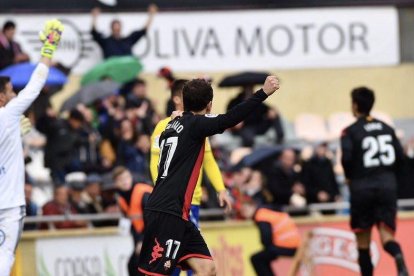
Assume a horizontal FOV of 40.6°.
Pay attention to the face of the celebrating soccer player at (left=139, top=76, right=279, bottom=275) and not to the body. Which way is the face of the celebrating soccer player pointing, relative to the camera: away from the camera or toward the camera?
away from the camera

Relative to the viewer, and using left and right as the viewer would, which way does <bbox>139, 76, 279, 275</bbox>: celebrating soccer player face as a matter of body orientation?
facing away from the viewer and to the right of the viewer

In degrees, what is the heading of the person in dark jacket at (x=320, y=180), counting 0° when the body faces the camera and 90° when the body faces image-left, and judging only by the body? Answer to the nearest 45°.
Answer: approximately 0°

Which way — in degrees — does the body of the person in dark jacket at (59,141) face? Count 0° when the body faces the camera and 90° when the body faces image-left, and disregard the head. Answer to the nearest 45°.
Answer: approximately 315°

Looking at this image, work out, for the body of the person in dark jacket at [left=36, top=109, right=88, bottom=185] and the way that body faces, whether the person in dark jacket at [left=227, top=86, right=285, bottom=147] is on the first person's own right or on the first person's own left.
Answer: on the first person's own left

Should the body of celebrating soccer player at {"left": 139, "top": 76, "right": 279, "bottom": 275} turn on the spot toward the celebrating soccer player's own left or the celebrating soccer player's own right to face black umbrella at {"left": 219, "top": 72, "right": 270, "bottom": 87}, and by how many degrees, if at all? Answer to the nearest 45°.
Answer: approximately 45° to the celebrating soccer player's own left

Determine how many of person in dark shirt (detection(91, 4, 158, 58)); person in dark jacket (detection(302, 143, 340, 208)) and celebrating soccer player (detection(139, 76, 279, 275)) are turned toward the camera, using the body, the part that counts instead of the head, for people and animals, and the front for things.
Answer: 2

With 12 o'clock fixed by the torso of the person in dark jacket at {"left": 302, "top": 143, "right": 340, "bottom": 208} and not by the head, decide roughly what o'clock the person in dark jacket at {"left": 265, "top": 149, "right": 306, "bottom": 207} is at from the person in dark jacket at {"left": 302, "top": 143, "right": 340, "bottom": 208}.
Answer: the person in dark jacket at {"left": 265, "top": 149, "right": 306, "bottom": 207} is roughly at 2 o'clock from the person in dark jacket at {"left": 302, "top": 143, "right": 340, "bottom": 208}.
